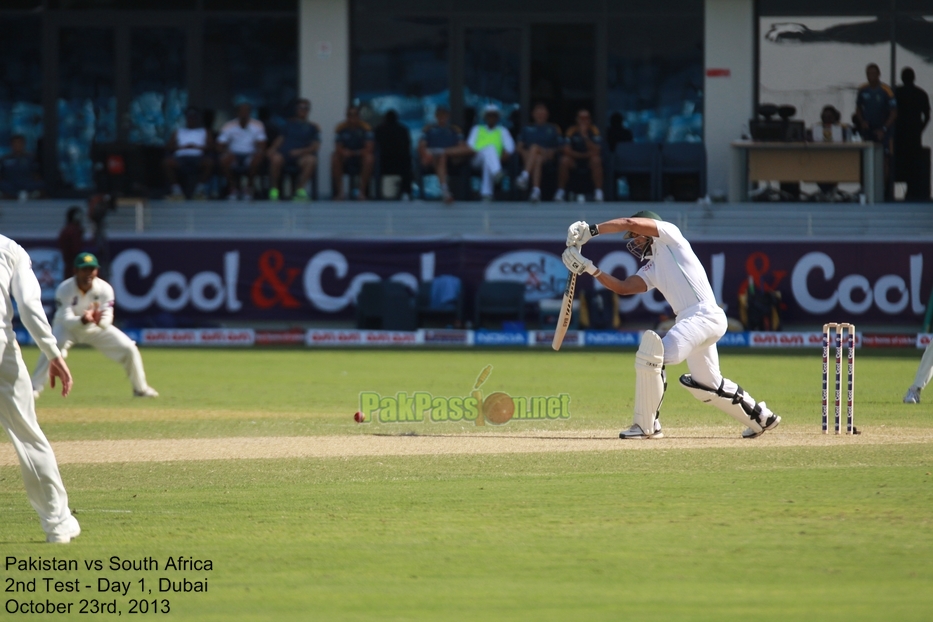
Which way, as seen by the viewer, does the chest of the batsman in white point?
to the viewer's left

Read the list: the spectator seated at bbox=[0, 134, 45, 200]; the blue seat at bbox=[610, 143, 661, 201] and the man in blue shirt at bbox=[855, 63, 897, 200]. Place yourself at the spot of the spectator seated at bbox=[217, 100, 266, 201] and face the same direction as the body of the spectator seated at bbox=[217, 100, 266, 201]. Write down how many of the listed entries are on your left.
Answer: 2

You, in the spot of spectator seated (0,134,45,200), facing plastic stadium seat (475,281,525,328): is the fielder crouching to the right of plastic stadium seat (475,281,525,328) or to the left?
right

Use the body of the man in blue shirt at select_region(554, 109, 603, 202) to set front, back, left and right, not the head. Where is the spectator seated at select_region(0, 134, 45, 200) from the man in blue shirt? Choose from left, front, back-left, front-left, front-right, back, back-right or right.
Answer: right

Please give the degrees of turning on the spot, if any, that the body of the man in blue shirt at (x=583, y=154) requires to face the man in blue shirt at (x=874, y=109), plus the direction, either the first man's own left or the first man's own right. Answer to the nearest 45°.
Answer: approximately 90° to the first man's own left

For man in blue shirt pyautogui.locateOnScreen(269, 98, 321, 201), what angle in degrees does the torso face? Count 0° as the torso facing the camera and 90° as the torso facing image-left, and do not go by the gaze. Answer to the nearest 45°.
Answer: approximately 0°

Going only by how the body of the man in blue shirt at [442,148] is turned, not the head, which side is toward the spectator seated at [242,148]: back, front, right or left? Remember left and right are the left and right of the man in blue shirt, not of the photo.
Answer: right

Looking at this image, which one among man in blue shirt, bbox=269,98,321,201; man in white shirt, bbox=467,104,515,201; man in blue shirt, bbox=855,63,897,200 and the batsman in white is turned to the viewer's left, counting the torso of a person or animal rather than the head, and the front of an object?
the batsman in white

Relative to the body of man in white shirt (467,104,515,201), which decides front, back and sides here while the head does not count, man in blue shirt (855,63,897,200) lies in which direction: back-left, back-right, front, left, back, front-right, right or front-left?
left

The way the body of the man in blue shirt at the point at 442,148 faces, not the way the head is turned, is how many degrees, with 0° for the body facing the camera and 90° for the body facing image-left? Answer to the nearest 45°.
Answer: approximately 0°
